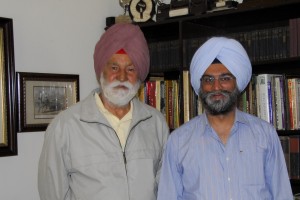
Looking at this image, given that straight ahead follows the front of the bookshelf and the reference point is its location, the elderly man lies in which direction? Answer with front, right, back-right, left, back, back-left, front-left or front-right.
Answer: front

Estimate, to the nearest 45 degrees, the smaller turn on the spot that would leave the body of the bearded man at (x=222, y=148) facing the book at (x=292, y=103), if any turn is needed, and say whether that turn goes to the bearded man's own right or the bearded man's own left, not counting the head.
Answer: approximately 135° to the bearded man's own left

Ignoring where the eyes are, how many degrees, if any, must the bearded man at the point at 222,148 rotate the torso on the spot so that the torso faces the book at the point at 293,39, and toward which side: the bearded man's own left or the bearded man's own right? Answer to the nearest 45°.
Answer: approximately 135° to the bearded man's own left

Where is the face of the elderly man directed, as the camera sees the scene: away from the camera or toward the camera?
toward the camera

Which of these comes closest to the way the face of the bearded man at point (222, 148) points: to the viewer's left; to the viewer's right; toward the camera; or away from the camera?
toward the camera

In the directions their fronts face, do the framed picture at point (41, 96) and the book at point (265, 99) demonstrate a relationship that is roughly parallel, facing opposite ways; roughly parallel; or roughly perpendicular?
roughly parallel

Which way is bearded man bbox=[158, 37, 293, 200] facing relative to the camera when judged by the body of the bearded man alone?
toward the camera

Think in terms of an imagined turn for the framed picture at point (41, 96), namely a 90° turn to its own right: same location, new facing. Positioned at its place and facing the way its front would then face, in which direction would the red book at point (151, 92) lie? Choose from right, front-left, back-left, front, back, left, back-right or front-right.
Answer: back-left
